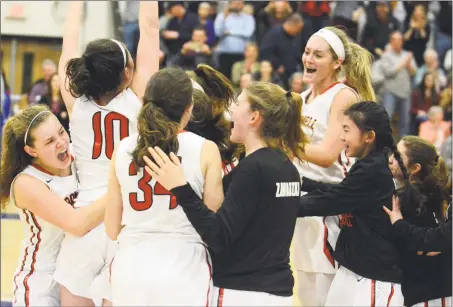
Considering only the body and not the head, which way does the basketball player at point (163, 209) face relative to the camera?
away from the camera

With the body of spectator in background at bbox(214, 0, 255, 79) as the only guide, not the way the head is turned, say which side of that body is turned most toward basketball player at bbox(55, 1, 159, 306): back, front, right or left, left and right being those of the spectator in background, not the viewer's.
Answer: front

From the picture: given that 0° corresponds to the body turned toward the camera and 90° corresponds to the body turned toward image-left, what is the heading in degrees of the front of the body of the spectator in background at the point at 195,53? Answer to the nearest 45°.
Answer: approximately 0°

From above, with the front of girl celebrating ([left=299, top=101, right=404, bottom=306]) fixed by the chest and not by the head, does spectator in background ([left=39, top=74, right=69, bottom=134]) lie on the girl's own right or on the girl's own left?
on the girl's own right

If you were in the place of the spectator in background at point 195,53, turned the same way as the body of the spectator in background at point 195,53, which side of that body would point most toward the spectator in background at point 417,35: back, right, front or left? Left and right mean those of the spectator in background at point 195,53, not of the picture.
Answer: left
